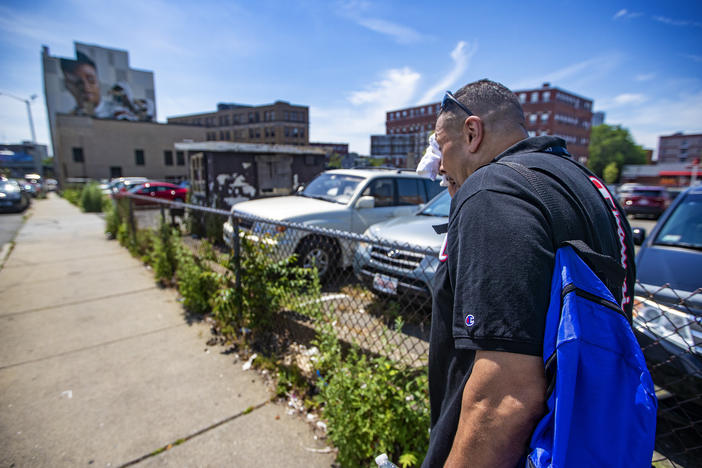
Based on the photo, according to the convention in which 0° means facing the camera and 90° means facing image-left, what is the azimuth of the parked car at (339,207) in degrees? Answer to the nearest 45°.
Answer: approximately 45°

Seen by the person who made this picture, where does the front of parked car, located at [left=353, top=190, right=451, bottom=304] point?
facing the viewer and to the left of the viewer

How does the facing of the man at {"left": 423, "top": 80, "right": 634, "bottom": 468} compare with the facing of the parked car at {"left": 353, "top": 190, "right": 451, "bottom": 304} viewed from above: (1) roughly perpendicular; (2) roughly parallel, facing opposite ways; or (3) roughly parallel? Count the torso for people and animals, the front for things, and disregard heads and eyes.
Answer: roughly perpendicular

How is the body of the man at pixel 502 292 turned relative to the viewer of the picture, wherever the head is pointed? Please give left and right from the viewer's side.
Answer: facing away from the viewer and to the left of the viewer

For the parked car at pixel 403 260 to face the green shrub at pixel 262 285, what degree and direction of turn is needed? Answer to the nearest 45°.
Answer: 0° — it already faces it

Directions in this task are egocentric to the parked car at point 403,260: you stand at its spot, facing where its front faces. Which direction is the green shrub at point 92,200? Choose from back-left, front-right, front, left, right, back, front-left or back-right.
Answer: right

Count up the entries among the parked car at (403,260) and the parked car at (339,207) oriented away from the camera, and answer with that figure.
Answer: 0

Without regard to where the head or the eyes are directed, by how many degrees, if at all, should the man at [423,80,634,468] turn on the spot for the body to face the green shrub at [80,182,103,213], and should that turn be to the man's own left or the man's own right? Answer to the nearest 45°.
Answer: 0° — they already face it

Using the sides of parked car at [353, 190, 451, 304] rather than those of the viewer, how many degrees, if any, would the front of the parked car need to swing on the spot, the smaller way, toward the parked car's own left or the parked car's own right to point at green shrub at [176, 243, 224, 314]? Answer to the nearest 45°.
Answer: approximately 45° to the parked car's own right

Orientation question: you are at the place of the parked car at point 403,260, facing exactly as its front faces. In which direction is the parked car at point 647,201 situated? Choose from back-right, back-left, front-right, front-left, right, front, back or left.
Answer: back

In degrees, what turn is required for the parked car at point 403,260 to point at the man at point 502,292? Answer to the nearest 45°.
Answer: approximately 45° to its left

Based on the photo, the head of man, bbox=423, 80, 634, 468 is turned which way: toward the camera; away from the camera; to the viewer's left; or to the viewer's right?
to the viewer's left

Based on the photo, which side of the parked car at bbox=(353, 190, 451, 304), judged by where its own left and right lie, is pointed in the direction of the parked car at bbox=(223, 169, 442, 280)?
right

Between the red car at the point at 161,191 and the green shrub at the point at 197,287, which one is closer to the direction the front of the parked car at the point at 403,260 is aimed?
the green shrub
